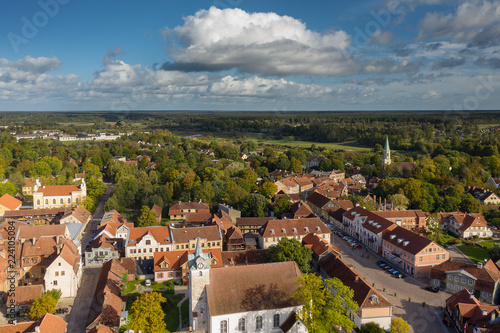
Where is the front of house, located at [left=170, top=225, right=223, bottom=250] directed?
toward the camera

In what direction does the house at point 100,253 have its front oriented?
toward the camera

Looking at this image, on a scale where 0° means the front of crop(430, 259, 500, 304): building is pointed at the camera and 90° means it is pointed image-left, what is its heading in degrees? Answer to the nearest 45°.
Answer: approximately 45°

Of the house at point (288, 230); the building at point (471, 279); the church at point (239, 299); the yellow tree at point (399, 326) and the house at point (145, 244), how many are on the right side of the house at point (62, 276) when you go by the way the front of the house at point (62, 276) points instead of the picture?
0

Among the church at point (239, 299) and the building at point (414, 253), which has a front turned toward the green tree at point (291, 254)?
the building

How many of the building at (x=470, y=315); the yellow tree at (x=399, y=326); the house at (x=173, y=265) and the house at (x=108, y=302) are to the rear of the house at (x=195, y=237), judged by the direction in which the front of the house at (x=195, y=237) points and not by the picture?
0

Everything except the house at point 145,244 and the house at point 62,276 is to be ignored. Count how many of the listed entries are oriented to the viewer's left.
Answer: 0

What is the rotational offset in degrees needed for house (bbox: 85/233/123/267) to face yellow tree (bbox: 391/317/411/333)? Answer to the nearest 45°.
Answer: approximately 45° to its left

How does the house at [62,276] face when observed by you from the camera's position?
facing the viewer

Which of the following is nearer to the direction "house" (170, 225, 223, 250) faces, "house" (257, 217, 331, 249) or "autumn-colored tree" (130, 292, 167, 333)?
the autumn-colored tree

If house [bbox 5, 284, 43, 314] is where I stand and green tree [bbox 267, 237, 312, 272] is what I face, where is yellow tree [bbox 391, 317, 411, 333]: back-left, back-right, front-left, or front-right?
front-right

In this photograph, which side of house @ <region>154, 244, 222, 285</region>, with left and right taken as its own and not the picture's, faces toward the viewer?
front

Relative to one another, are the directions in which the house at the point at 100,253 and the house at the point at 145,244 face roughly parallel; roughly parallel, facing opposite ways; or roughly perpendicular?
roughly parallel

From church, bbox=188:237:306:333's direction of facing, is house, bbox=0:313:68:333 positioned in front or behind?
in front

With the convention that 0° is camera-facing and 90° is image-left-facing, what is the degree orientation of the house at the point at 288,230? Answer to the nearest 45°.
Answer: approximately 0°

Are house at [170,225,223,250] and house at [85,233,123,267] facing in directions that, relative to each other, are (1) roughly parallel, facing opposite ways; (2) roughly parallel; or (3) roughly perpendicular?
roughly parallel

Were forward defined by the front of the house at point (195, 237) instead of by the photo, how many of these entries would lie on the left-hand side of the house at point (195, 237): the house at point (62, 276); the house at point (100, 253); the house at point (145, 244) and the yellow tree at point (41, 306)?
0

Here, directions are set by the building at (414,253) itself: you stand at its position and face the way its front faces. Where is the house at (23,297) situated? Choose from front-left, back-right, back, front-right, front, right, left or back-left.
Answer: front

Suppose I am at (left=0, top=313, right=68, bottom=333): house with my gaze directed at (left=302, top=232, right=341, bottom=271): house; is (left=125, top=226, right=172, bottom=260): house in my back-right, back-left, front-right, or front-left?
front-left

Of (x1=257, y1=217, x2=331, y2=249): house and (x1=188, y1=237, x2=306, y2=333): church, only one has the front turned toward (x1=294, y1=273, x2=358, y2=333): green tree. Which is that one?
the house
